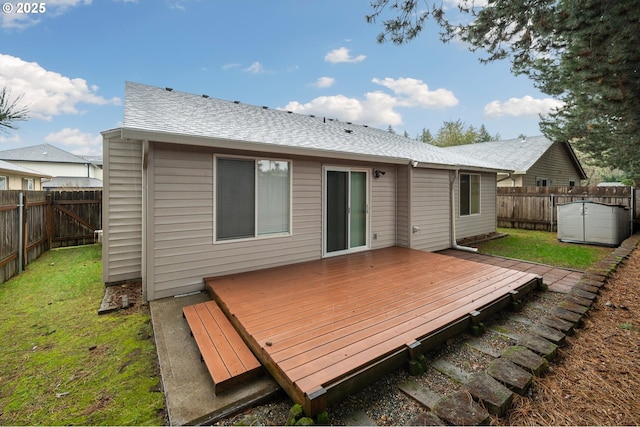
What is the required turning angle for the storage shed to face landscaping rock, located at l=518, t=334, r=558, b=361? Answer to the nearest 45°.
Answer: approximately 45° to its left

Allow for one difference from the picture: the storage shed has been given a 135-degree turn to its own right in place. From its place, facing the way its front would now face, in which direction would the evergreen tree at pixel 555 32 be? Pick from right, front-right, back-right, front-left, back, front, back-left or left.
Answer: back

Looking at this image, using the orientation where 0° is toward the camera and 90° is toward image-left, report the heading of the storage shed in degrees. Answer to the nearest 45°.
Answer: approximately 45°

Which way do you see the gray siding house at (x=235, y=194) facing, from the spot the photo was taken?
facing away from the viewer and to the left of the viewer

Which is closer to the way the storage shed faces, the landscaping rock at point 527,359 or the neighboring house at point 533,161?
the landscaping rock

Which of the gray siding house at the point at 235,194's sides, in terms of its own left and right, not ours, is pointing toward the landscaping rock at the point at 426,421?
back

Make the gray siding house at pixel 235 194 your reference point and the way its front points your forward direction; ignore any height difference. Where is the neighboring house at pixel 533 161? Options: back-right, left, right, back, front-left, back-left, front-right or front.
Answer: right

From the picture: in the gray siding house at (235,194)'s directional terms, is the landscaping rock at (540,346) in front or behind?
behind

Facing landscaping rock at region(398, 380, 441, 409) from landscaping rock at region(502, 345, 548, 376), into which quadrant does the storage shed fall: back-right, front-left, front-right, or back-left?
back-right

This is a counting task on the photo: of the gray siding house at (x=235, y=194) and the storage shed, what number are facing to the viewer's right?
0
